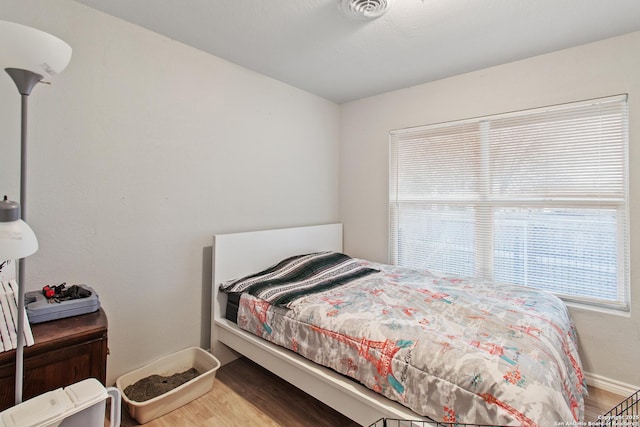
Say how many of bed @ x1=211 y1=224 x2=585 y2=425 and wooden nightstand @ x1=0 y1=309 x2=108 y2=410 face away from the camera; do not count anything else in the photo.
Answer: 0

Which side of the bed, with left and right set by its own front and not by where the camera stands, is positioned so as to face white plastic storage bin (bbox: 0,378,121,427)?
right

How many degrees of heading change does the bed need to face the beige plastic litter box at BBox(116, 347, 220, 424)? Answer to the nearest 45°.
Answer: approximately 135° to its right

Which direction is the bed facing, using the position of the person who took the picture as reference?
facing the viewer and to the right of the viewer

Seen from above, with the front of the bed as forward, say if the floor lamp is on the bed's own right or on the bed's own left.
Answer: on the bed's own right

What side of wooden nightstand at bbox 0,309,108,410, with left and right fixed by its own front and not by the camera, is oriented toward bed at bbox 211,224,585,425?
front
